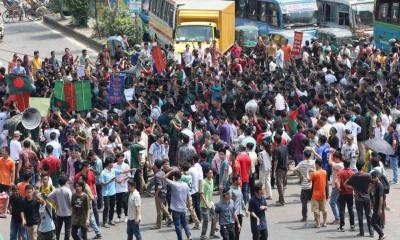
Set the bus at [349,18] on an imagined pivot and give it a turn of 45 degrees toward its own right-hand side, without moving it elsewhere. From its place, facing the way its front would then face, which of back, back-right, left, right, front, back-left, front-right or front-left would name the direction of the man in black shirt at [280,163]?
front

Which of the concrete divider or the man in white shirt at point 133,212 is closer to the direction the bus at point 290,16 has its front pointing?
the man in white shirt

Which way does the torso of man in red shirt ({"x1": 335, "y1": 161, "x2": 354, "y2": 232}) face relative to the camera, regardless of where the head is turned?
away from the camera

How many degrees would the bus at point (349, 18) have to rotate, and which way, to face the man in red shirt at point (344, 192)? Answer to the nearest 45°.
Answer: approximately 45° to its right

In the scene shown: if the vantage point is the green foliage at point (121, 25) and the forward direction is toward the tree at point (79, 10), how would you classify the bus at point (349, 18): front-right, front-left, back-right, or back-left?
back-right

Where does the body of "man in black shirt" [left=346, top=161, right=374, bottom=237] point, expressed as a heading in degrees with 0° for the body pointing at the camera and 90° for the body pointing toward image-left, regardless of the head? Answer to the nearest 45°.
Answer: approximately 180°

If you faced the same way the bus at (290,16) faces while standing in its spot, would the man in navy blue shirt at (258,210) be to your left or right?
on your right

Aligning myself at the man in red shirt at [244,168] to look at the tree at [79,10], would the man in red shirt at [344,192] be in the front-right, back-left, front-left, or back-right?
back-right
